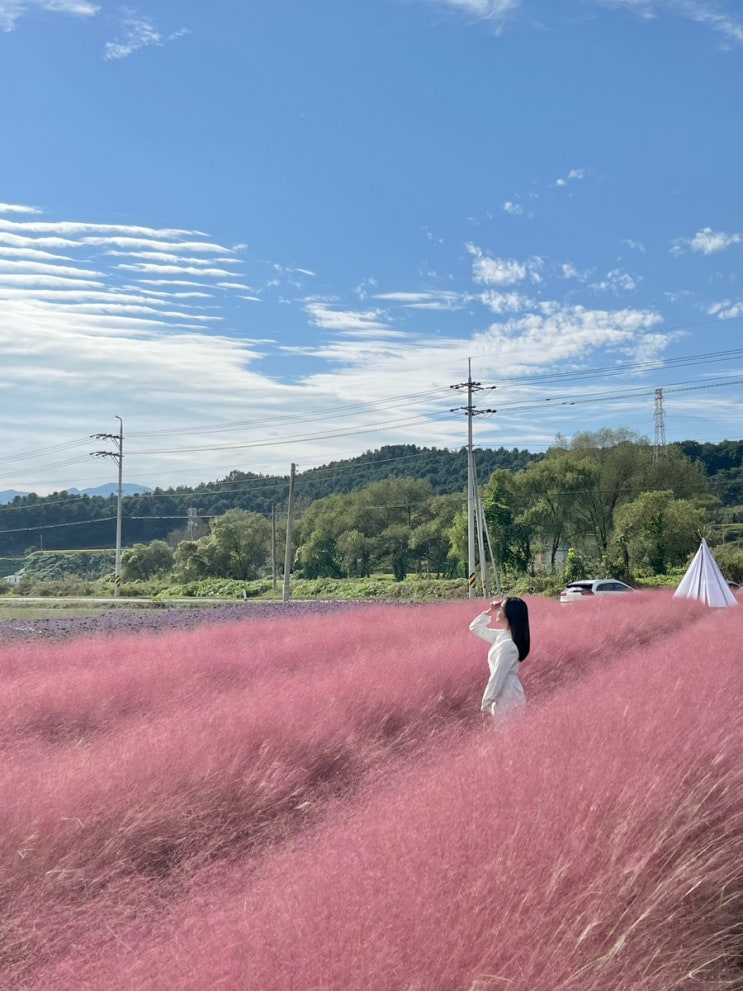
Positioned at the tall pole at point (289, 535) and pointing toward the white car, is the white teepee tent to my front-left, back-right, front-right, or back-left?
front-right

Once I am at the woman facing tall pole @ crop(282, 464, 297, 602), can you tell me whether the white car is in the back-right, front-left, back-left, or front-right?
front-right

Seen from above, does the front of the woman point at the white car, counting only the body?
no

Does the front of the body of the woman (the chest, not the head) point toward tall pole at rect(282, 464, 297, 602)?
no

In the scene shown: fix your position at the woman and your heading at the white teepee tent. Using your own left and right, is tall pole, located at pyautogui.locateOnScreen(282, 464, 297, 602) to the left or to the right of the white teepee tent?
left

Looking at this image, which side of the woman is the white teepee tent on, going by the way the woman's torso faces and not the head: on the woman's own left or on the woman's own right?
on the woman's own right

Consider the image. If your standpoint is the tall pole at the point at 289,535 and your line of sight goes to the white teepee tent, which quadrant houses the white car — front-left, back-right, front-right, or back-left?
front-left
